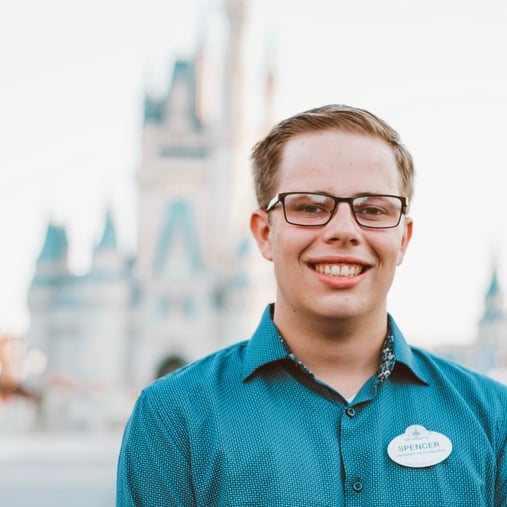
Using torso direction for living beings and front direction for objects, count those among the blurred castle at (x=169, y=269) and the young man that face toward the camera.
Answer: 2

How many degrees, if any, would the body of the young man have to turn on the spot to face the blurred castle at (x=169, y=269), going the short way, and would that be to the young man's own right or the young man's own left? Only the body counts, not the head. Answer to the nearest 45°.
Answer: approximately 180°

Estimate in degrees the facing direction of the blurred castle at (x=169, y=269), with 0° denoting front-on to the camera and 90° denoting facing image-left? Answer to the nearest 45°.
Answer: approximately 0°

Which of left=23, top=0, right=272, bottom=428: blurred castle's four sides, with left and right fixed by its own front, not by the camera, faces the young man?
front
